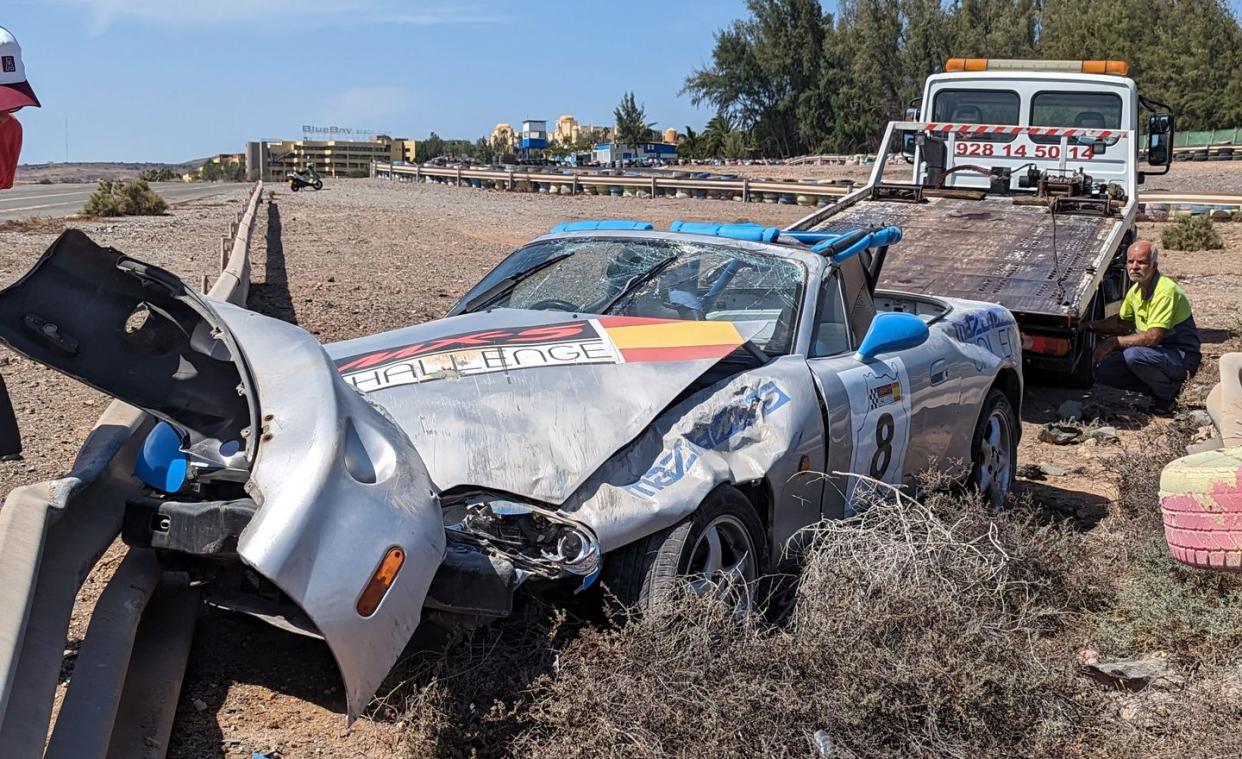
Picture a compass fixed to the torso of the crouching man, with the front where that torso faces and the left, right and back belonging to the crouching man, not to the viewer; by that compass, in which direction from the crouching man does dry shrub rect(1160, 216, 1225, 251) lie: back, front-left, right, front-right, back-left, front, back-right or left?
back-right

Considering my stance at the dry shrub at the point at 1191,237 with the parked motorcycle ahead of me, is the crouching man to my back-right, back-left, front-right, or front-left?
back-left

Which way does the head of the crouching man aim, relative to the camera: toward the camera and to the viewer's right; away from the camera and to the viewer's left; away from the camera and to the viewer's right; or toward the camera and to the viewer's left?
toward the camera and to the viewer's left

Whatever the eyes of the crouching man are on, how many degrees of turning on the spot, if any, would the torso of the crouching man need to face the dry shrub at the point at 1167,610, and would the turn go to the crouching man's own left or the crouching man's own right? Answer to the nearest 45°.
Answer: approximately 45° to the crouching man's own left

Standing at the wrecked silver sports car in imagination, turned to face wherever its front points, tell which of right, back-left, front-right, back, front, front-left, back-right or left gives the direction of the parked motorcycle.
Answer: back-right

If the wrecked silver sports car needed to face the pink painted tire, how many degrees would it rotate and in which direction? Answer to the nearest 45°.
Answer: approximately 135° to its left

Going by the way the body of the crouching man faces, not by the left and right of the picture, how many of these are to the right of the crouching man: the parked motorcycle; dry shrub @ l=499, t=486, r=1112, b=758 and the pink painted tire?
1

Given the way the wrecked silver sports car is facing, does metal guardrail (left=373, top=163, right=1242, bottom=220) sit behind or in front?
behind

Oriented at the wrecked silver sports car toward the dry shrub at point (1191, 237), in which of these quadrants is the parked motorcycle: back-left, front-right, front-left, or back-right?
front-left

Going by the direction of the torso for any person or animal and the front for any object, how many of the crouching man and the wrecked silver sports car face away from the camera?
0

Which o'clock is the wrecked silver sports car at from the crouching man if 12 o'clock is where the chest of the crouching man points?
The wrecked silver sports car is roughly at 11 o'clock from the crouching man.

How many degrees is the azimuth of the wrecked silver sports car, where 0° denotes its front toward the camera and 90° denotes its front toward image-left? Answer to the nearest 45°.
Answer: approximately 45°

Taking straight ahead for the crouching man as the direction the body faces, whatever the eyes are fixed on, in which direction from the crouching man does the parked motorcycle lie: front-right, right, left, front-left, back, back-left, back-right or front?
right

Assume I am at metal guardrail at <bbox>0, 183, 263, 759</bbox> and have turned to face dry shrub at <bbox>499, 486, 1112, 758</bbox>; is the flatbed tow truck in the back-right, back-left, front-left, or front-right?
front-left

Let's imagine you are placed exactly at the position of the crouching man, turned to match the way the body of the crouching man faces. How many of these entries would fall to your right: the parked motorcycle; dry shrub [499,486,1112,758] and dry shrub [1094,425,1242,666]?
1

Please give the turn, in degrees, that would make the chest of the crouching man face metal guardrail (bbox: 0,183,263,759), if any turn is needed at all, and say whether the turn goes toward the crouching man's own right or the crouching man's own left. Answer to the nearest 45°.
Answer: approximately 45° to the crouching man's own left
